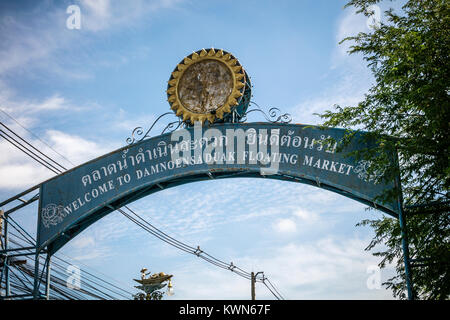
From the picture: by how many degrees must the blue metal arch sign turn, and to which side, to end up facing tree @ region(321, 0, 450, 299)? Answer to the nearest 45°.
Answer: approximately 45° to its left

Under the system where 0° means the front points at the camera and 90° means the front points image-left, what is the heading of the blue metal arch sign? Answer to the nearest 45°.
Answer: approximately 0°
